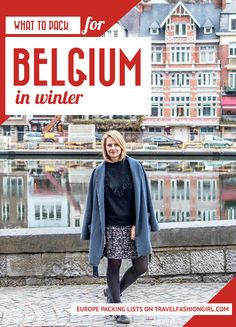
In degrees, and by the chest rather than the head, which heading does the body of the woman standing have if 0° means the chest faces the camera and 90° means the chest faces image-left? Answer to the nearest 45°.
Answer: approximately 0°

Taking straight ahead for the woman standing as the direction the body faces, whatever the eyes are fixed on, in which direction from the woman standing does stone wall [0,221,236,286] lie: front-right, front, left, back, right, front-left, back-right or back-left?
back
